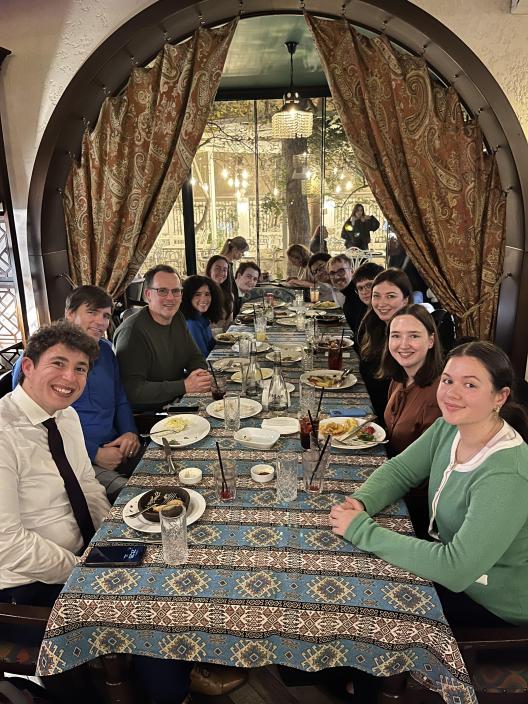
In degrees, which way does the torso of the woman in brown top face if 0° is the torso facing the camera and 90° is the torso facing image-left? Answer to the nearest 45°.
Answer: approximately 45°

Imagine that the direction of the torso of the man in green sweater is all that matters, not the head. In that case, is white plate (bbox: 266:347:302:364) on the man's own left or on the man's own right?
on the man's own left

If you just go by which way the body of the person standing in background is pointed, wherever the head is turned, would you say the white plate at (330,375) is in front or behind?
in front

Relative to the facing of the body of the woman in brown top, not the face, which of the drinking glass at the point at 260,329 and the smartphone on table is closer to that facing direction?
the smartphone on table

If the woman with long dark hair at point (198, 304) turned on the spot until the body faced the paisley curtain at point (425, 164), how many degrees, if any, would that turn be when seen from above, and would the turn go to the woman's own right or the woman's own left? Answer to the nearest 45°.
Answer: approximately 45° to the woman's own left

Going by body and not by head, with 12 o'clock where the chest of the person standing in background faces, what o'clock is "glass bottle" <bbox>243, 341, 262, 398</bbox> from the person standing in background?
The glass bottle is roughly at 12 o'clock from the person standing in background.

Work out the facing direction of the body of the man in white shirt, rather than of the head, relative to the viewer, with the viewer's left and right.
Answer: facing the viewer and to the right of the viewer

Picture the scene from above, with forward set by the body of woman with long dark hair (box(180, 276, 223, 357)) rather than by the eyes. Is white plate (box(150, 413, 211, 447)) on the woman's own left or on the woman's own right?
on the woman's own right

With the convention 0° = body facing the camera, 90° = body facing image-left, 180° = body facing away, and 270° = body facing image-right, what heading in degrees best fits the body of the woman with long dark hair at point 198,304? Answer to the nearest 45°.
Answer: approximately 315°

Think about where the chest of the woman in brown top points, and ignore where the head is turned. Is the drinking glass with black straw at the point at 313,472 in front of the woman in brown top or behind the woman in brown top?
in front

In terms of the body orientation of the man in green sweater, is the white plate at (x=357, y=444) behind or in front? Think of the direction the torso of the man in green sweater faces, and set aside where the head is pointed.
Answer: in front
